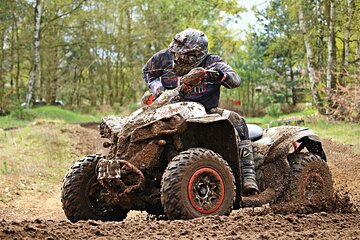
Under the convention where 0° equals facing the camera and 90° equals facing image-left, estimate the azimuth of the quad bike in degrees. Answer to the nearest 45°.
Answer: approximately 45°

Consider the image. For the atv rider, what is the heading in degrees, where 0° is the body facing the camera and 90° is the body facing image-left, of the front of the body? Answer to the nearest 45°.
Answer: approximately 45°

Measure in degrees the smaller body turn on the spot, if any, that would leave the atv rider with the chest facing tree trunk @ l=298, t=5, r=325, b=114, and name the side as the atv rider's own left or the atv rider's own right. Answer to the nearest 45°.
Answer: approximately 135° to the atv rider's own right

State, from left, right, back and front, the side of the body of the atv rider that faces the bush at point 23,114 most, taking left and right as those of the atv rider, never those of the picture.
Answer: right

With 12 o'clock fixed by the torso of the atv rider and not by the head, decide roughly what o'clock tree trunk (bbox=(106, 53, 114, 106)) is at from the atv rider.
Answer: The tree trunk is roughly at 4 o'clock from the atv rider.
